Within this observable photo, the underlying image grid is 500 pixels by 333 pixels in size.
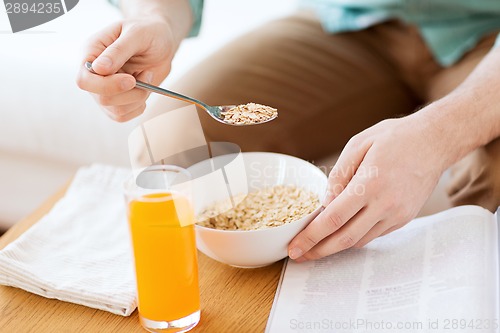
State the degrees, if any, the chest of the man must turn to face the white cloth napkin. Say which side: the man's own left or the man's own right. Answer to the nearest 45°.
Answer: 0° — they already face it

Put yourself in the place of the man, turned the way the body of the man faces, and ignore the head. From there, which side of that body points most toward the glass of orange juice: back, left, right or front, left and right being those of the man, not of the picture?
front

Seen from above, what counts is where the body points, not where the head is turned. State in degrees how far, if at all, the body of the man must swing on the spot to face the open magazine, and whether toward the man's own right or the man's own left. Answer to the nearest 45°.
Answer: approximately 45° to the man's own left

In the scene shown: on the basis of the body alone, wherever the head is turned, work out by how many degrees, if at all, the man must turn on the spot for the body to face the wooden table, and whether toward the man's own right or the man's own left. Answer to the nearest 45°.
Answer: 0° — they already face it

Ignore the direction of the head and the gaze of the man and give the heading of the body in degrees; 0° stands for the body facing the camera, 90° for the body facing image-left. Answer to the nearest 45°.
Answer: approximately 45°
